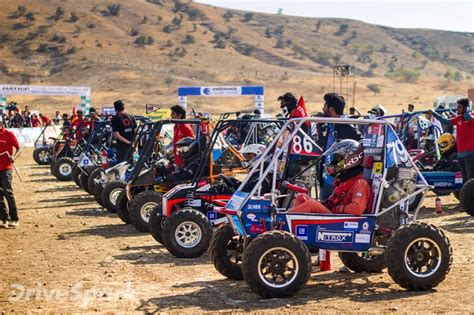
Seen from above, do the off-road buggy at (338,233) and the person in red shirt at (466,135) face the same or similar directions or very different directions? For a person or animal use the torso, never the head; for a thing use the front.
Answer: same or similar directions

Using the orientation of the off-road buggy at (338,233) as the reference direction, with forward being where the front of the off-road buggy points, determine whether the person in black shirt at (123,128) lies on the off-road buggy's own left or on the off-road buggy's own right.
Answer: on the off-road buggy's own right

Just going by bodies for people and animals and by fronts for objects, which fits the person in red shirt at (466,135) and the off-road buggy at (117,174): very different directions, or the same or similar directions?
same or similar directions

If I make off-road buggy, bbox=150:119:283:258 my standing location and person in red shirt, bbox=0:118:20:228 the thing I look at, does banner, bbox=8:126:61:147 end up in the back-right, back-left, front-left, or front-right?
front-right

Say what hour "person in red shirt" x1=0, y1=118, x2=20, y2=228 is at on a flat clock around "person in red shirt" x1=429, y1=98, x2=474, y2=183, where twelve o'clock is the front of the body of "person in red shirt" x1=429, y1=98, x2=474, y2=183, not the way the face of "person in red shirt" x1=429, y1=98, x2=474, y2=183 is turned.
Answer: "person in red shirt" x1=0, y1=118, x2=20, y2=228 is roughly at 1 o'clock from "person in red shirt" x1=429, y1=98, x2=474, y2=183.

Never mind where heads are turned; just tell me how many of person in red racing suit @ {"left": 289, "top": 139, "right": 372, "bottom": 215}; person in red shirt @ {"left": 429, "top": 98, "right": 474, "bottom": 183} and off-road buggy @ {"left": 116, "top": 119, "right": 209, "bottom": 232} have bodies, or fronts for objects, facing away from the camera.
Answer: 0

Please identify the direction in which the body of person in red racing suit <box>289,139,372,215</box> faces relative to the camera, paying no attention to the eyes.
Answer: to the viewer's left

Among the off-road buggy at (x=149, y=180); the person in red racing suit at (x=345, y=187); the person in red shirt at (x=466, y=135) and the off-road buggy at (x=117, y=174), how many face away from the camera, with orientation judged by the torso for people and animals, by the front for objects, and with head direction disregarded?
0

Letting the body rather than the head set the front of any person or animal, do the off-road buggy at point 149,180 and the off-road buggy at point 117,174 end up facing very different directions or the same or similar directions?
same or similar directions

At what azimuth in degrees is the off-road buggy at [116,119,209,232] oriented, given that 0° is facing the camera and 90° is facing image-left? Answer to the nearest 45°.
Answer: approximately 45°

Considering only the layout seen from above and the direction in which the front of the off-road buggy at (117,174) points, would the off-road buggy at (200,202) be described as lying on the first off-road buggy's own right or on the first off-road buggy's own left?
on the first off-road buggy's own left

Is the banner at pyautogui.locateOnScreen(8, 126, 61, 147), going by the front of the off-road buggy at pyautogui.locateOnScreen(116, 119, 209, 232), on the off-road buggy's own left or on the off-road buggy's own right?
on the off-road buggy's own right

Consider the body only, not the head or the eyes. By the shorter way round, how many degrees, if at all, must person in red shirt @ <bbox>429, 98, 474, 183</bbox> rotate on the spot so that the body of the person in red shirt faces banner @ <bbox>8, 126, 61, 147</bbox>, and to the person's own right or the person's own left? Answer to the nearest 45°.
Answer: approximately 90° to the person's own right

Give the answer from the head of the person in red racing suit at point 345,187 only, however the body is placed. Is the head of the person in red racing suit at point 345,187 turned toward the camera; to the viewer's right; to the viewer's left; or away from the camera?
to the viewer's left

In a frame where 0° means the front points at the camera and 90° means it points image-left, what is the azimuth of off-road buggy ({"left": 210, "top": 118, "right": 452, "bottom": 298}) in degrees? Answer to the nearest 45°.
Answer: approximately 45°

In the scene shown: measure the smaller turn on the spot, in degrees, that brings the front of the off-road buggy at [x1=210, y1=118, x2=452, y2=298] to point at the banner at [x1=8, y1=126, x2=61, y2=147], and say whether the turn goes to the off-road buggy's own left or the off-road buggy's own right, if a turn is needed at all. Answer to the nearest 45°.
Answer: approximately 90° to the off-road buggy's own right
